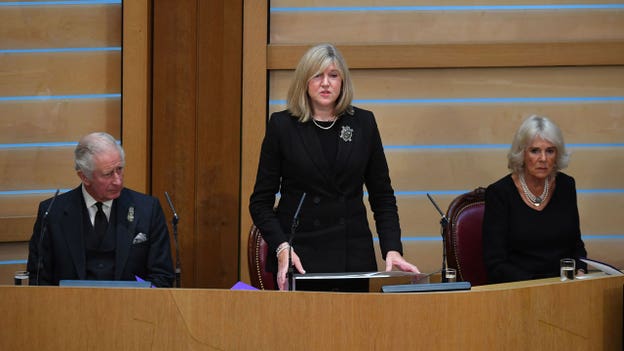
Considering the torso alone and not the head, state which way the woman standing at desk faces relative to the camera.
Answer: toward the camera

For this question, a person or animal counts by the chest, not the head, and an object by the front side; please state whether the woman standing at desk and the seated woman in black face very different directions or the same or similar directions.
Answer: same or similar directions

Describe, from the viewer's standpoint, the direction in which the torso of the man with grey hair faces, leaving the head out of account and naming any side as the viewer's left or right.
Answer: facing the viewer

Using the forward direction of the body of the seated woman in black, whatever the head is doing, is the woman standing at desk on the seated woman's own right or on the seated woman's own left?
on the seated woman's own right

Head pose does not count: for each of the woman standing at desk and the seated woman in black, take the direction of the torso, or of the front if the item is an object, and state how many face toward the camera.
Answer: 2

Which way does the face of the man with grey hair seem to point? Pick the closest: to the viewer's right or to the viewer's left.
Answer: to the viewer's right

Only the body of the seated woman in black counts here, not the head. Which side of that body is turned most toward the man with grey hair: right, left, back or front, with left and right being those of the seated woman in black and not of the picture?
right

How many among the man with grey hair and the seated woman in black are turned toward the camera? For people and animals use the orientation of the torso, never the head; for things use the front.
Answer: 2

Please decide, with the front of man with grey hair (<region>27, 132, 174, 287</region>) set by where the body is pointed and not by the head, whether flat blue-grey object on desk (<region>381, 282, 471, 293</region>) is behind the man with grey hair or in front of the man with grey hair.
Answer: in front

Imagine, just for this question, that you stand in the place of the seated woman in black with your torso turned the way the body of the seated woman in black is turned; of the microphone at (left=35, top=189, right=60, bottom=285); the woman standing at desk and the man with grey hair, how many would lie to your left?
0

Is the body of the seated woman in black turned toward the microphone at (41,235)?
no

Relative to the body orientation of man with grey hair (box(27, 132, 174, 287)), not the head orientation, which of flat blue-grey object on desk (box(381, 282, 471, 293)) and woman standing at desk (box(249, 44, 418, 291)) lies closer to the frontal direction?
the flat blue-grey object on desk

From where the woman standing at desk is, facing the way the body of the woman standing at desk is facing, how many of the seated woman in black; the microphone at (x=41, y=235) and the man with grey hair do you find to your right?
2

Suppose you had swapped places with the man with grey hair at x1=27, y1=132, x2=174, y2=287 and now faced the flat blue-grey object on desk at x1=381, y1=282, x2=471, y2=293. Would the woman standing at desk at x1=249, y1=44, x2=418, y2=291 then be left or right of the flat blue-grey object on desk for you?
left

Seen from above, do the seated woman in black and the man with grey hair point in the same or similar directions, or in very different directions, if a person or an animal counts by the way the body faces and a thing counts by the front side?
same or similar directions

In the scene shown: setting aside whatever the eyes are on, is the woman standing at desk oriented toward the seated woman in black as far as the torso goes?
no

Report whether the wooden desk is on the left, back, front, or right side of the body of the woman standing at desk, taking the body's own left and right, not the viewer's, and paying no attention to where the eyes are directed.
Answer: front

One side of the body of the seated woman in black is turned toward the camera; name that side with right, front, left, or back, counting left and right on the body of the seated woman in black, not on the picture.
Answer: front

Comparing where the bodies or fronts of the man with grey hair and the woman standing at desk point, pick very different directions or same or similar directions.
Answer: same or similar directions

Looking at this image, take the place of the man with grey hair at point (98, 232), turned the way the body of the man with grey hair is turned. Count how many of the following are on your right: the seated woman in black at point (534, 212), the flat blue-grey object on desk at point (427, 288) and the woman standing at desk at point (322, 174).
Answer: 0
